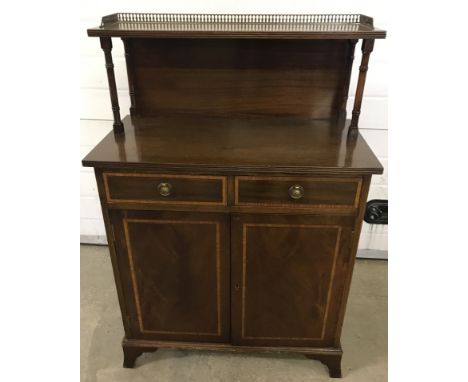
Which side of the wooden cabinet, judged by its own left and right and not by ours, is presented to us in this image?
front
